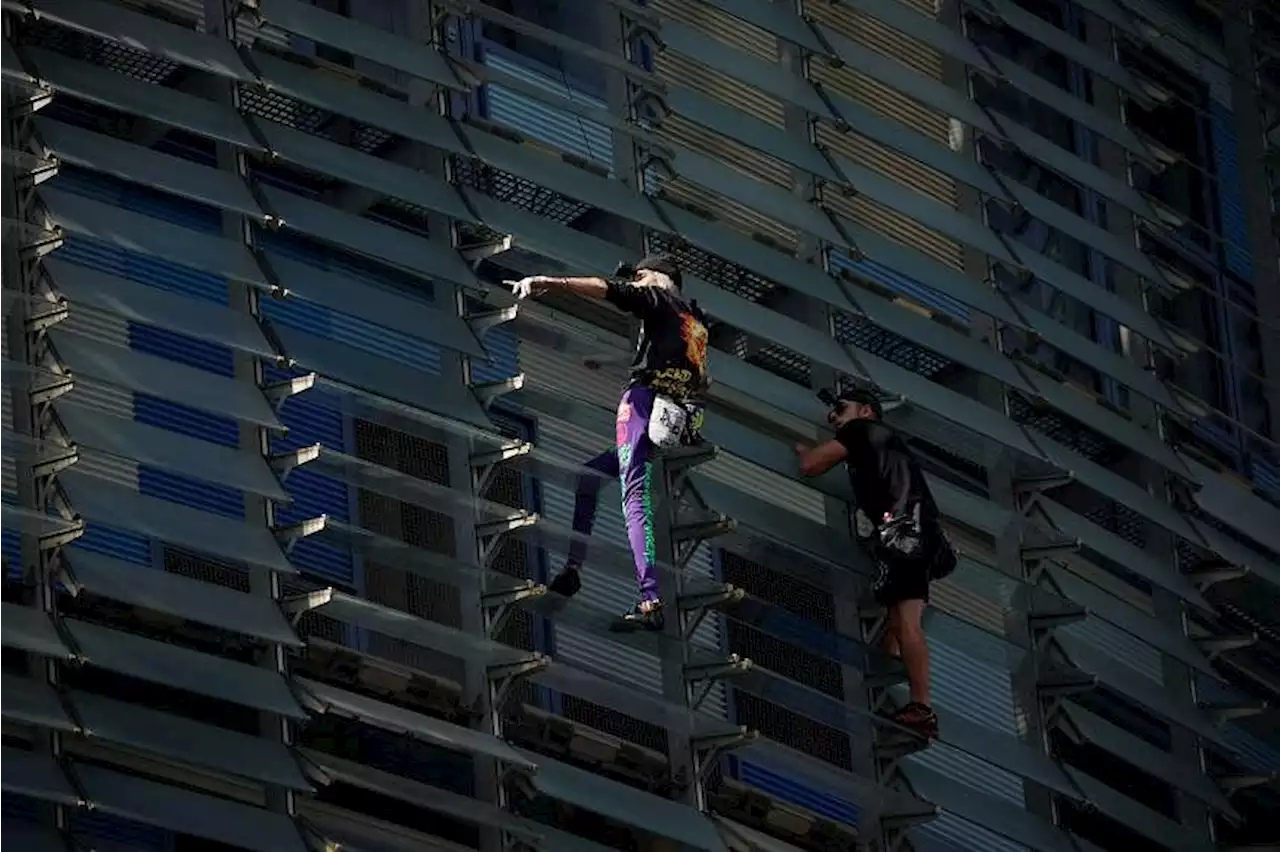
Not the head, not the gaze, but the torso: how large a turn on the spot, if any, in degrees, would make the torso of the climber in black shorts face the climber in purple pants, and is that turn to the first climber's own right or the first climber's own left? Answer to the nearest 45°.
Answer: approximately 45° to the first climber's own left

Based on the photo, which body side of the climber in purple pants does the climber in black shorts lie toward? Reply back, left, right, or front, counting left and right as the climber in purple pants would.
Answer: right

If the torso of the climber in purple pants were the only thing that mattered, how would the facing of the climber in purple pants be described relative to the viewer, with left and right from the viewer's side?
facing away from the viewer and to the left of the viewer
